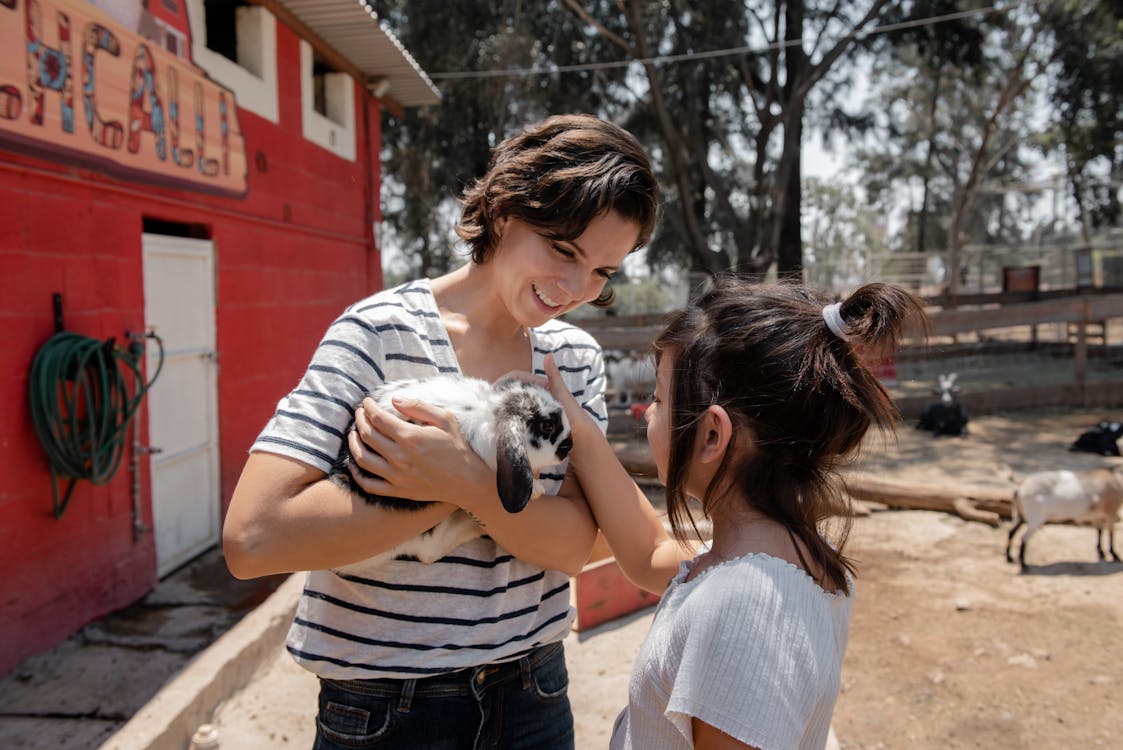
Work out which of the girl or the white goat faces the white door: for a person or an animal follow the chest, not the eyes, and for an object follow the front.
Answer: the girl

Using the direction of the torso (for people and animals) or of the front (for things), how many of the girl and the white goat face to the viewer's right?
1

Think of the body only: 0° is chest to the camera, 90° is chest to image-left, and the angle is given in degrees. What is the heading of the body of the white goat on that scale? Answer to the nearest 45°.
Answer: approximately 270°

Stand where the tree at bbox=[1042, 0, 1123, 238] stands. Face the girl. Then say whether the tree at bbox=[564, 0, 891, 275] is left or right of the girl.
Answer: right

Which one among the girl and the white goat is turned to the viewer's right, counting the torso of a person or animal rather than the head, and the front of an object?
the white goat

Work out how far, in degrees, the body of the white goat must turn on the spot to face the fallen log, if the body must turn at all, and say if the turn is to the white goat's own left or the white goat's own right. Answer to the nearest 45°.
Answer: approximately 135° to the white goat's own left

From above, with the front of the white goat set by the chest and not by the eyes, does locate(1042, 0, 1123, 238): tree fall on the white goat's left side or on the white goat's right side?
on the white goat's left side

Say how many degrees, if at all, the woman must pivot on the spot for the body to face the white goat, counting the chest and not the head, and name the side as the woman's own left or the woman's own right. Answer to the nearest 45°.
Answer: approximately 90° to the woman's own left

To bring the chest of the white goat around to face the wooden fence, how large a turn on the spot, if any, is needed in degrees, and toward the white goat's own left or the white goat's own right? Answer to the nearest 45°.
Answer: approximately 90° to the white goat's own left

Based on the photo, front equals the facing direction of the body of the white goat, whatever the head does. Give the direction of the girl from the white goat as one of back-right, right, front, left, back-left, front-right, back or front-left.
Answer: right

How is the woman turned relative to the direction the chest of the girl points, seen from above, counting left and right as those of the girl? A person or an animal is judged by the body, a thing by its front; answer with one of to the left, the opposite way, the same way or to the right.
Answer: the opposite way

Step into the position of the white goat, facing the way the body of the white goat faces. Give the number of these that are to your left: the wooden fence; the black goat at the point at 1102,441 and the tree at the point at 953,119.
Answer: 3

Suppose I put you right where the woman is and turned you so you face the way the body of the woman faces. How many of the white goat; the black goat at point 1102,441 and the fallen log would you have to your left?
3

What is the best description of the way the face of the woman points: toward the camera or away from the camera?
toward the camera

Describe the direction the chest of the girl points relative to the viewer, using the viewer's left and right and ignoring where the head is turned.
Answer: facing away from the viewer and to the left of the viewer

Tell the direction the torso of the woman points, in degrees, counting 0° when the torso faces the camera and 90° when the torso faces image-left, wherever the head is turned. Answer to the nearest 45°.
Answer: approximately 315°

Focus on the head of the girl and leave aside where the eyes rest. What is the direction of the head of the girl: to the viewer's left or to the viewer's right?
to the viewer's left

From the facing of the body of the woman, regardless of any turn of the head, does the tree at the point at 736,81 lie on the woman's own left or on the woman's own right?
on the woman's own left

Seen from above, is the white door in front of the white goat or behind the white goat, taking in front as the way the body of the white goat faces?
behind
